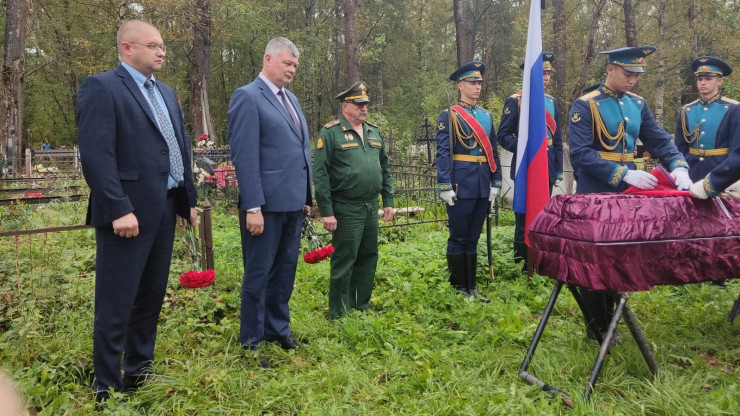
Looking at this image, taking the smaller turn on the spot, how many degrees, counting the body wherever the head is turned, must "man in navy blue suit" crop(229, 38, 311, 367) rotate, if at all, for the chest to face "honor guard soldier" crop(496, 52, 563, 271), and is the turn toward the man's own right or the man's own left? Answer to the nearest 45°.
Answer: approximately 90° to the man's own left

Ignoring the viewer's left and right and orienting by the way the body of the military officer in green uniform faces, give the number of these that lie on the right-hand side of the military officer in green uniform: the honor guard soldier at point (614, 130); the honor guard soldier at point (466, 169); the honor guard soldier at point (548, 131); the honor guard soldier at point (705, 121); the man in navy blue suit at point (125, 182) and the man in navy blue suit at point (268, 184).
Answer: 2

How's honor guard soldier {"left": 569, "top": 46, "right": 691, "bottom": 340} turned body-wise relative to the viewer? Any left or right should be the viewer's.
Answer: facing the viewer and to the right of the viewer

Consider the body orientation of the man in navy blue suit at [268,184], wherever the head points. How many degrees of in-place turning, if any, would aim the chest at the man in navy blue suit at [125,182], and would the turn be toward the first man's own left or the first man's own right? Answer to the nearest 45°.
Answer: approximately 90° to the first man's own right

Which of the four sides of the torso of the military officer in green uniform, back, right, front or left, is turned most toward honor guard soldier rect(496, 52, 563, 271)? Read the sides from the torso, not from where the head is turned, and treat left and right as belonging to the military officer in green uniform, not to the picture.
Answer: left

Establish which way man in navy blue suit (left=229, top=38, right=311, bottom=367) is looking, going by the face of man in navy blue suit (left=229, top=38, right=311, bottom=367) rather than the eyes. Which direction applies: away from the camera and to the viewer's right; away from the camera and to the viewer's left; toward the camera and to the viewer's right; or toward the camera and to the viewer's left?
toward the camera and to the viewer's right

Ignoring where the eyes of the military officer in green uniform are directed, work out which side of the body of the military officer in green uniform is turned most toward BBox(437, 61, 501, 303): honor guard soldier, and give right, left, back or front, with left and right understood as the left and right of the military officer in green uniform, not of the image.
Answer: left

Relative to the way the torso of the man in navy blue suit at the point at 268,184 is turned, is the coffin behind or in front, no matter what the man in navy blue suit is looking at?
in front

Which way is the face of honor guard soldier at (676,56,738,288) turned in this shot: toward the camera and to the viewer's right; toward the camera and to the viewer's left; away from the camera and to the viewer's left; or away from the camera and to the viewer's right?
toward the camera and to the viewer's left

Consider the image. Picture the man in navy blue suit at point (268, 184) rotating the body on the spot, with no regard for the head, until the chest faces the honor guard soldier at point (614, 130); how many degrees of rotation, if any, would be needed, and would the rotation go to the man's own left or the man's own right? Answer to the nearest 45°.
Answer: approximately 45° to the man's own left

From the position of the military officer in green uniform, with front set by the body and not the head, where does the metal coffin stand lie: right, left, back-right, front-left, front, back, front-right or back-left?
front

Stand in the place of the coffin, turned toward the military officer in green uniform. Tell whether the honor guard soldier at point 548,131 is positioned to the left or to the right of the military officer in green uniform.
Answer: right

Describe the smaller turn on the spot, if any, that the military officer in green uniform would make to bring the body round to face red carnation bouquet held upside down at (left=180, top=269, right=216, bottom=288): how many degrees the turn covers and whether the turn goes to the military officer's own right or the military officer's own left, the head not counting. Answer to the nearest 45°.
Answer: approximately 90° to the military officer's own right

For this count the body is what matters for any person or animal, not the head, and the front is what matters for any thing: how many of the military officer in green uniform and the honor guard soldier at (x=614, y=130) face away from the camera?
0

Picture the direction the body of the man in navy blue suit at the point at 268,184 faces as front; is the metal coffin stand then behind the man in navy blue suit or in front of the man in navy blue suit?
in front
